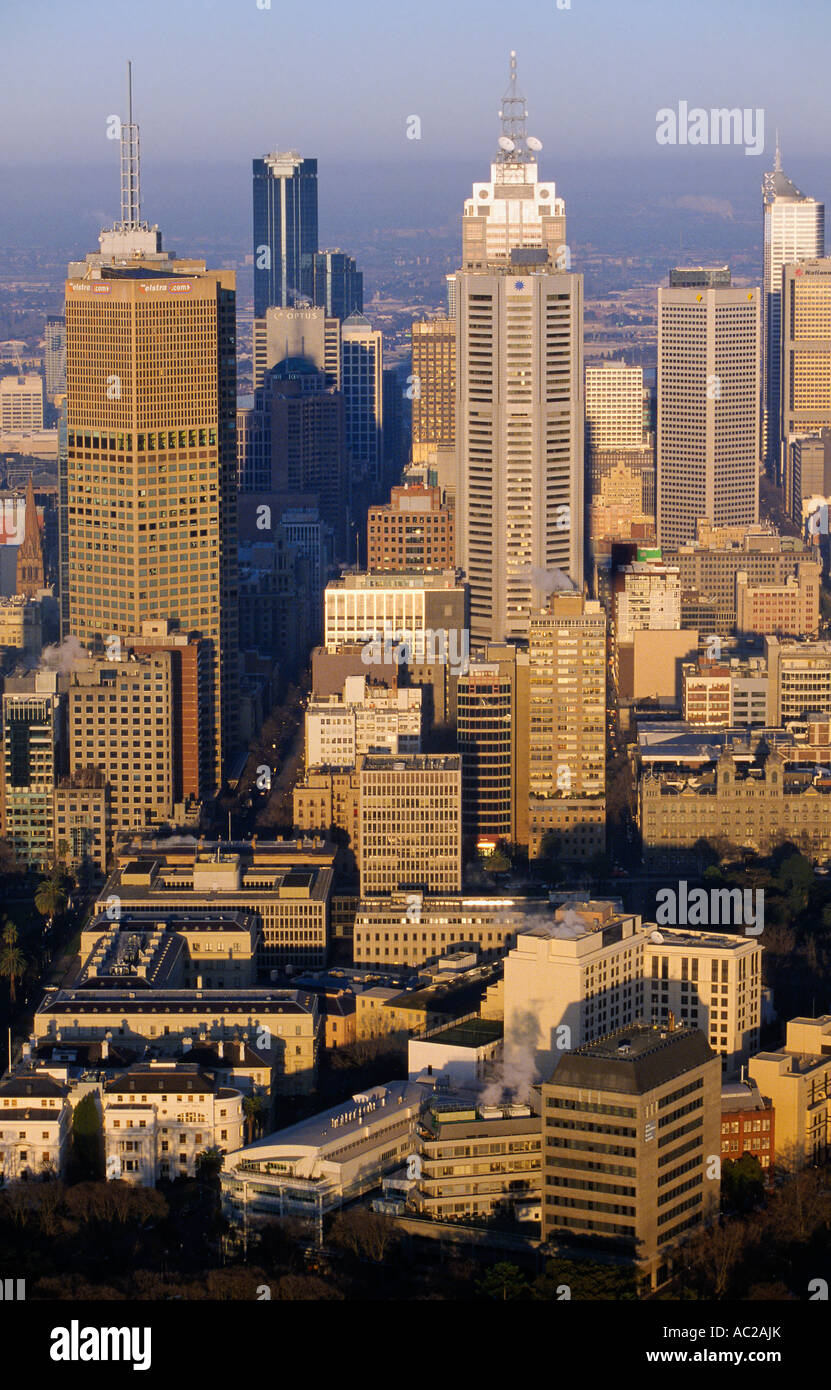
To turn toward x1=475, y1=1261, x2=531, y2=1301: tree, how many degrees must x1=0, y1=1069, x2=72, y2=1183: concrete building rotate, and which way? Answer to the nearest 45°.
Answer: approximately 45° to its left

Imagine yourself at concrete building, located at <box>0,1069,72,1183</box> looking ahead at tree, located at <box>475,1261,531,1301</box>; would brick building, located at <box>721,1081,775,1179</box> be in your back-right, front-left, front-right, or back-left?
front-left

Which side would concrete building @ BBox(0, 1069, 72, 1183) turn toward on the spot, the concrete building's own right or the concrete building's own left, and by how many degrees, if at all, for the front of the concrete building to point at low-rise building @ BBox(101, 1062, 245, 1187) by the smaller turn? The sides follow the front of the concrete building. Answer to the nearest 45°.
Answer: approximately 90° to the concrete building's own left

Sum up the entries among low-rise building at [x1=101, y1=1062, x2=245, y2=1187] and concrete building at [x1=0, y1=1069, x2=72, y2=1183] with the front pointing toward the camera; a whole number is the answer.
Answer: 2

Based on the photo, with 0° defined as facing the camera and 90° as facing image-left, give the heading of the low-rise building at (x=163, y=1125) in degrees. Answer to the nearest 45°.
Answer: approximately 0°

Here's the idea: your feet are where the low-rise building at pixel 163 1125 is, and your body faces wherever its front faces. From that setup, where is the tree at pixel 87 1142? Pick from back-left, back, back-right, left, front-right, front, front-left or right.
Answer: right

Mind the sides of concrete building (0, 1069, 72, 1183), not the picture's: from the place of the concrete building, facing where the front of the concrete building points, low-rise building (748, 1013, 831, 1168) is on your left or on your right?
on your left

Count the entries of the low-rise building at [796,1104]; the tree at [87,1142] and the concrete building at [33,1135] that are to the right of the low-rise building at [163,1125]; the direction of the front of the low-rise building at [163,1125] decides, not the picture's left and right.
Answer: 2

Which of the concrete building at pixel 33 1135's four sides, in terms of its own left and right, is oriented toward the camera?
front

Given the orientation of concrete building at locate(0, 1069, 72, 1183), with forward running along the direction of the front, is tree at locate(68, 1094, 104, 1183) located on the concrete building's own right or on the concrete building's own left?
on the concrete building's own left

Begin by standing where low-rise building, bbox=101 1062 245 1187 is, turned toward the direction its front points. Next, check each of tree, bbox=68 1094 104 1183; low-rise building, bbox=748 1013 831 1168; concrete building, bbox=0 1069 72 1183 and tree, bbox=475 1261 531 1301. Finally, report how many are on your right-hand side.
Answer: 2

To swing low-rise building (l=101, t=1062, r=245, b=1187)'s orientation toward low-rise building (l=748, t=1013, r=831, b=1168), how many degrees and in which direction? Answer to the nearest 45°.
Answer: approximately 90° to its left
